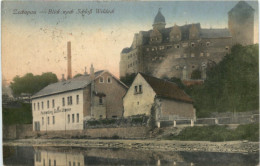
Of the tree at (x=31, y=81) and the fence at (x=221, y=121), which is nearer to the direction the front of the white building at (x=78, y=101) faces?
the tree

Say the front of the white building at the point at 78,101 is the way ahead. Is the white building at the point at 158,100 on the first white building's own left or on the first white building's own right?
on the first white building's own left

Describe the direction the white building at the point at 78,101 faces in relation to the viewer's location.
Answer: facing the viewer and to the left of the viewer
